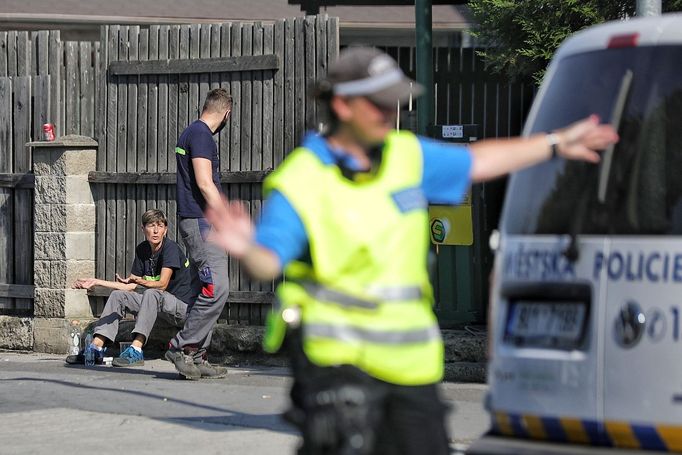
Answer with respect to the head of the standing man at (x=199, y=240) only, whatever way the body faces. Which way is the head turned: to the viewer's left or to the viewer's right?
to the viewer's right

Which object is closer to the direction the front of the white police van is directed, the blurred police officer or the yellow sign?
the yellow sign

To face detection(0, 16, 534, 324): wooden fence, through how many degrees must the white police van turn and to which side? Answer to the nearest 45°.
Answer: approximately 45° to its left

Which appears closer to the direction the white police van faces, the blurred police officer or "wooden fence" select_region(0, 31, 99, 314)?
the wooden fence

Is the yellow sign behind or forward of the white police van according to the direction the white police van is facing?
forward

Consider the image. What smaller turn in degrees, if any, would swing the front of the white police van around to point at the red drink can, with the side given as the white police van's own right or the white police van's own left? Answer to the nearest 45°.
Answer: approximately 45° to the white police van's own left

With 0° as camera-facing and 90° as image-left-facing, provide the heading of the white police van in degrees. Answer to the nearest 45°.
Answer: approximately 180°
